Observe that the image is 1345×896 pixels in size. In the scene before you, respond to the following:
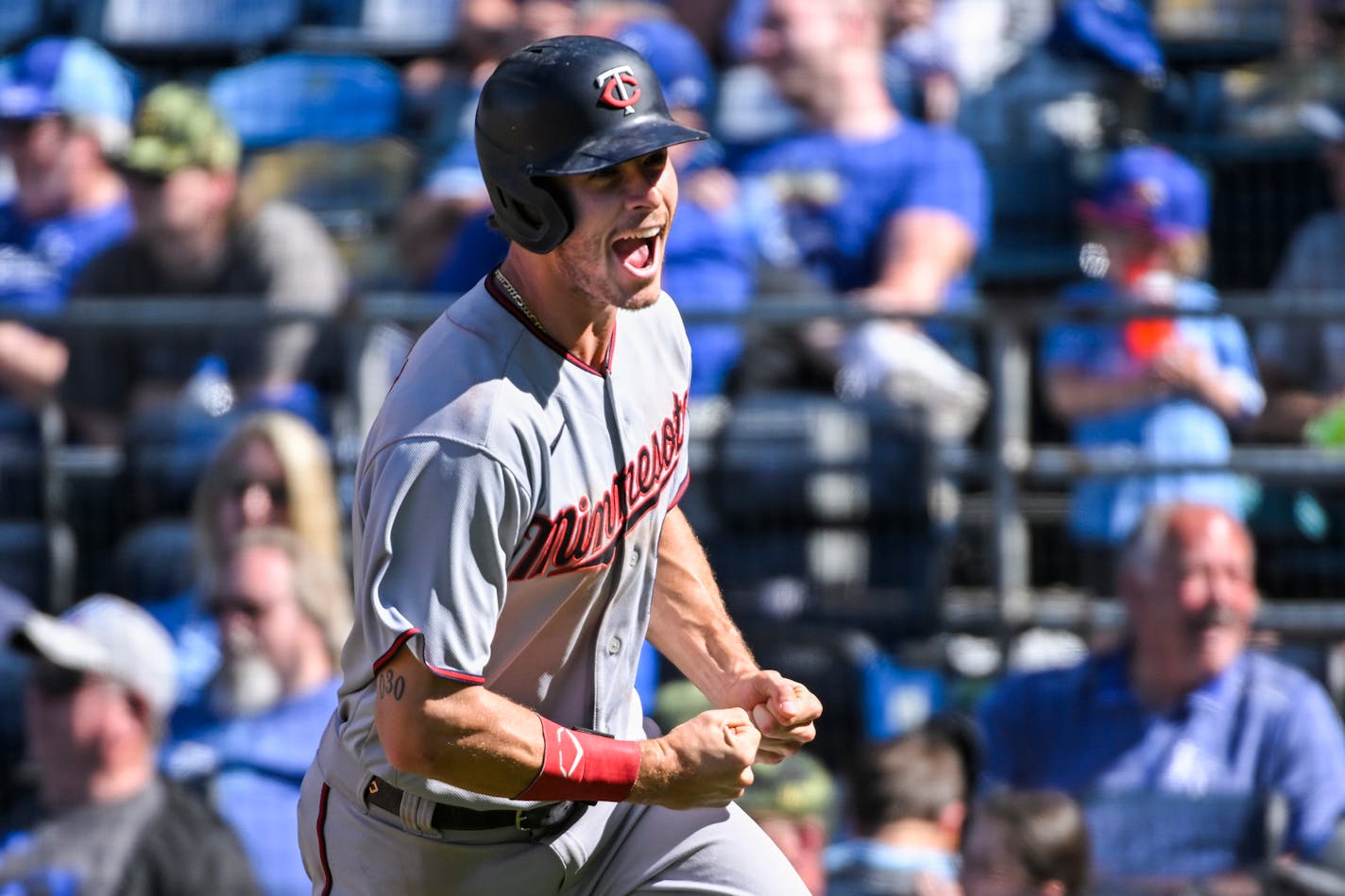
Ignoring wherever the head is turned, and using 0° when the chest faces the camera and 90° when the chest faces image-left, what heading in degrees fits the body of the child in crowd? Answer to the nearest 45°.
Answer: approximately 45°

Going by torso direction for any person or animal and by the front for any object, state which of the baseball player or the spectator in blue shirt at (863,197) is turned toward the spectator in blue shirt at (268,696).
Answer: the spectator in blue shirt at (863,197)

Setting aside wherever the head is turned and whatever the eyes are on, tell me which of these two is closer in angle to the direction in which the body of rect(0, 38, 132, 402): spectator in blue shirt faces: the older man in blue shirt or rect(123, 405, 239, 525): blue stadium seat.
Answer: the blue stadium seat

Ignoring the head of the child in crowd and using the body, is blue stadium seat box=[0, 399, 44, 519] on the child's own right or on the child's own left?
on the child's own right

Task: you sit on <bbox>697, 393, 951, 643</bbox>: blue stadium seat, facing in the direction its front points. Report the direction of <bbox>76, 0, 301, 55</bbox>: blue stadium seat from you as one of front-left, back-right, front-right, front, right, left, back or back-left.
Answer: back-right

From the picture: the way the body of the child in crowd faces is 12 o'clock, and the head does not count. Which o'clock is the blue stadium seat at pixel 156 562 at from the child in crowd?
The blue stadium seat is roughly at 2 o'clock from the child in crowd.

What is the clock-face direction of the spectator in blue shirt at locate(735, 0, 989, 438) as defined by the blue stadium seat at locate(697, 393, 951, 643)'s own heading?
The spectator in blue shirt is roughly at 6 o'clock from the blue stadium seat.

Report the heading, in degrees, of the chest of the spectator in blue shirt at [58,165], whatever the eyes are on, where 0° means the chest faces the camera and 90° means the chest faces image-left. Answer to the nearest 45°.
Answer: approximately 45°

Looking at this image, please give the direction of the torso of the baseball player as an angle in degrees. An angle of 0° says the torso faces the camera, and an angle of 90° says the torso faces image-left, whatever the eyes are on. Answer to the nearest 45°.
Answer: approximately 315°
